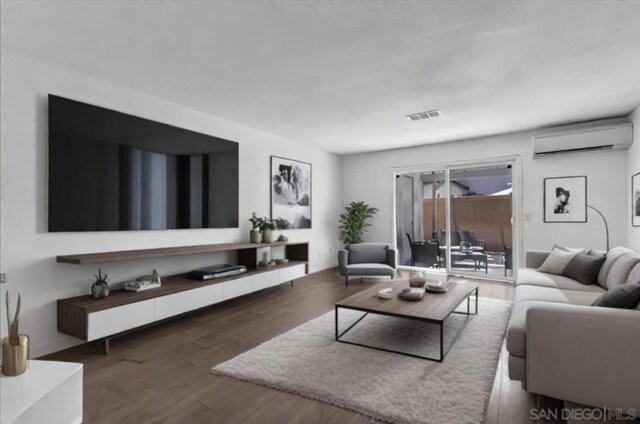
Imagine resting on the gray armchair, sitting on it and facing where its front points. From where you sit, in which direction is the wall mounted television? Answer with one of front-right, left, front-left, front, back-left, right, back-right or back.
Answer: front-right

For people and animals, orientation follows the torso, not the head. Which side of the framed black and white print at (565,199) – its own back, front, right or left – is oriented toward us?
front

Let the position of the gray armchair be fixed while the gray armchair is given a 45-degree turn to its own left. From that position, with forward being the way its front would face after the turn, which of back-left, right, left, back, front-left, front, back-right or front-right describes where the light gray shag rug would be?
front-right

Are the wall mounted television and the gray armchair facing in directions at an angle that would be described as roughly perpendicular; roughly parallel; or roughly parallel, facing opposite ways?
roughly perpendicular

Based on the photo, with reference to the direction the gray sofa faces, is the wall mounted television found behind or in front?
in front

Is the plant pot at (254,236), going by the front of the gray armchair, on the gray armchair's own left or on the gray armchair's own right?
on the gray armchair's own right

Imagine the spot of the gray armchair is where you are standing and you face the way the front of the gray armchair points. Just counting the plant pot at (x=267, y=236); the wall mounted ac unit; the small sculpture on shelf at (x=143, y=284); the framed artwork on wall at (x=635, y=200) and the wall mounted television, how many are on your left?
2

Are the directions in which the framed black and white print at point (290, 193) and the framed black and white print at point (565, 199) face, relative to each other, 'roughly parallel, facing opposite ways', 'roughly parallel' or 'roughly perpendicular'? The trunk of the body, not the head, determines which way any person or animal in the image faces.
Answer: roughly perpendicular

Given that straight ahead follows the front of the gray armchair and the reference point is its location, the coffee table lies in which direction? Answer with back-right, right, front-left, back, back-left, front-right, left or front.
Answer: front

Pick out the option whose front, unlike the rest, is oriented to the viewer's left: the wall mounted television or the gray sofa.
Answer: the gray sofa

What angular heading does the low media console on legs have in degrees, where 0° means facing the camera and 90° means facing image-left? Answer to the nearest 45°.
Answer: approximately 315°

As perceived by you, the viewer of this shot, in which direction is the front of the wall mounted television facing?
facing the viewer and to the right of the viewer

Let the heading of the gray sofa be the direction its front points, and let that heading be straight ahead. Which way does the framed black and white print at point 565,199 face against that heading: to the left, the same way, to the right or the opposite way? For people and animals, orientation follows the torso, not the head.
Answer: to the left

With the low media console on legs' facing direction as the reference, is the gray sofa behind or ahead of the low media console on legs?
ahead

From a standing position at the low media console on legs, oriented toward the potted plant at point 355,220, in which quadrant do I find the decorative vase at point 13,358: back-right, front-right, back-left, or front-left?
back-right

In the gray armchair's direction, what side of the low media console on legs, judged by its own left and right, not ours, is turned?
left

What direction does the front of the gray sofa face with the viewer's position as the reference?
facing to the left of the viewer
